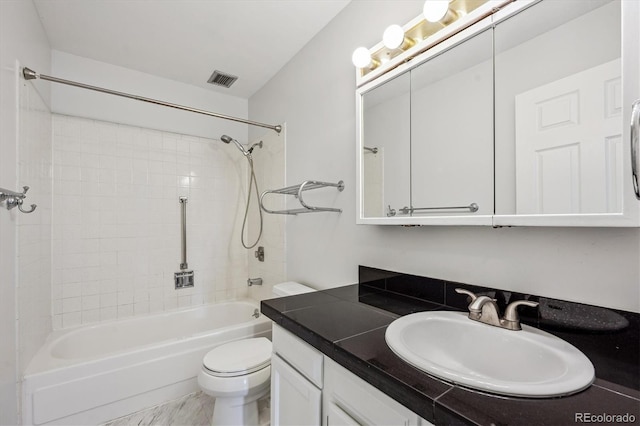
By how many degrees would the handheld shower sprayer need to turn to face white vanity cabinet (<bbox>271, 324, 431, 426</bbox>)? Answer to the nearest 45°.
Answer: approximately 90° to its left

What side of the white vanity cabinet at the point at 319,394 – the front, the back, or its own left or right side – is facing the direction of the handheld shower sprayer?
right

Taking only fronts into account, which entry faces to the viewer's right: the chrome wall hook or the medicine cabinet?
the chrome wall hook

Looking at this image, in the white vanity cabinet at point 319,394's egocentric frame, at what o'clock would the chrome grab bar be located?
The chrome grab bar is roughly at 3 o'clock from the white vanity cabinet.

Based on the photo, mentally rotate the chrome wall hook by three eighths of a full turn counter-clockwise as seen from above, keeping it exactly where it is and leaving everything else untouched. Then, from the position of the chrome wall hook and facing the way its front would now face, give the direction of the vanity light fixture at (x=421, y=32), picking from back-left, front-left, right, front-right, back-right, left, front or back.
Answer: back

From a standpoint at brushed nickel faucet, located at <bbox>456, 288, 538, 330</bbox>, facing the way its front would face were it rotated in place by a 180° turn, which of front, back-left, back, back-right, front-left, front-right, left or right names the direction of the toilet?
back-left

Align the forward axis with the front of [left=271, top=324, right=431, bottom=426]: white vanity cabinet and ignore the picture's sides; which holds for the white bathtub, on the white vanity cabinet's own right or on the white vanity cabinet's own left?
on the white vanity cabinet's own right

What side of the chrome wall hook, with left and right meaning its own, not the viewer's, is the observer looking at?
right

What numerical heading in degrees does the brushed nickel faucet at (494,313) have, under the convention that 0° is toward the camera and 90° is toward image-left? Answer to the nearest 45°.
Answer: approximately 45°
